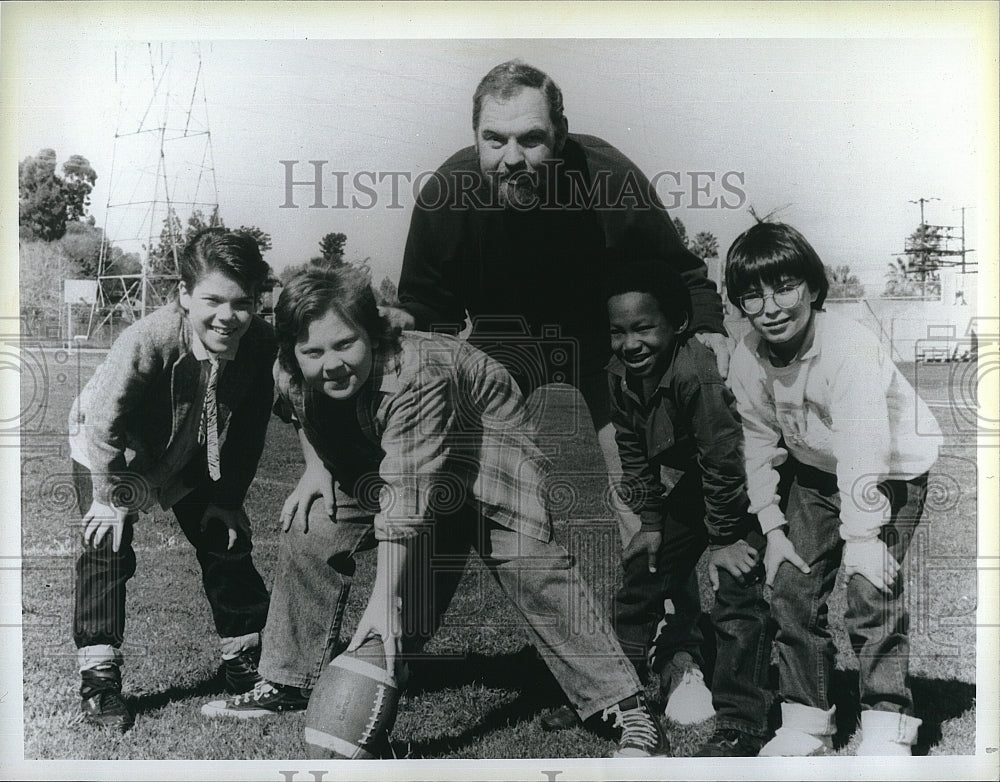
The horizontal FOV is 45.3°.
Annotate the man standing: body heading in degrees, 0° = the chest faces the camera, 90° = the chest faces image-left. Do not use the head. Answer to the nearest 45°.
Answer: approximately 0°

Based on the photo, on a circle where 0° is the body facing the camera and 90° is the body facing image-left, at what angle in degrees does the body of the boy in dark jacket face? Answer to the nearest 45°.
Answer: approximately 45°
